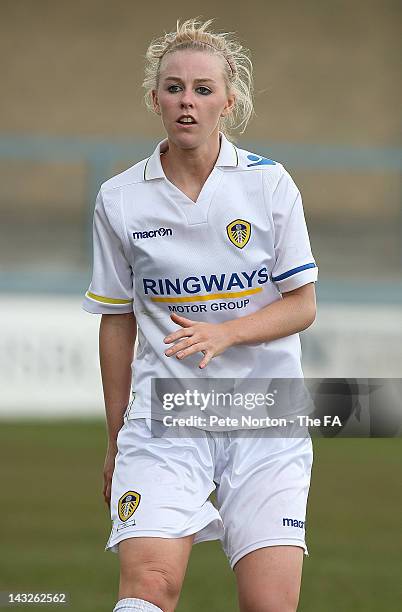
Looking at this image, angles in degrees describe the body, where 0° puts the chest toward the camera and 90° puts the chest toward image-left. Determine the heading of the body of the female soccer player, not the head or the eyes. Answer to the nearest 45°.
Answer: approximately 0°
